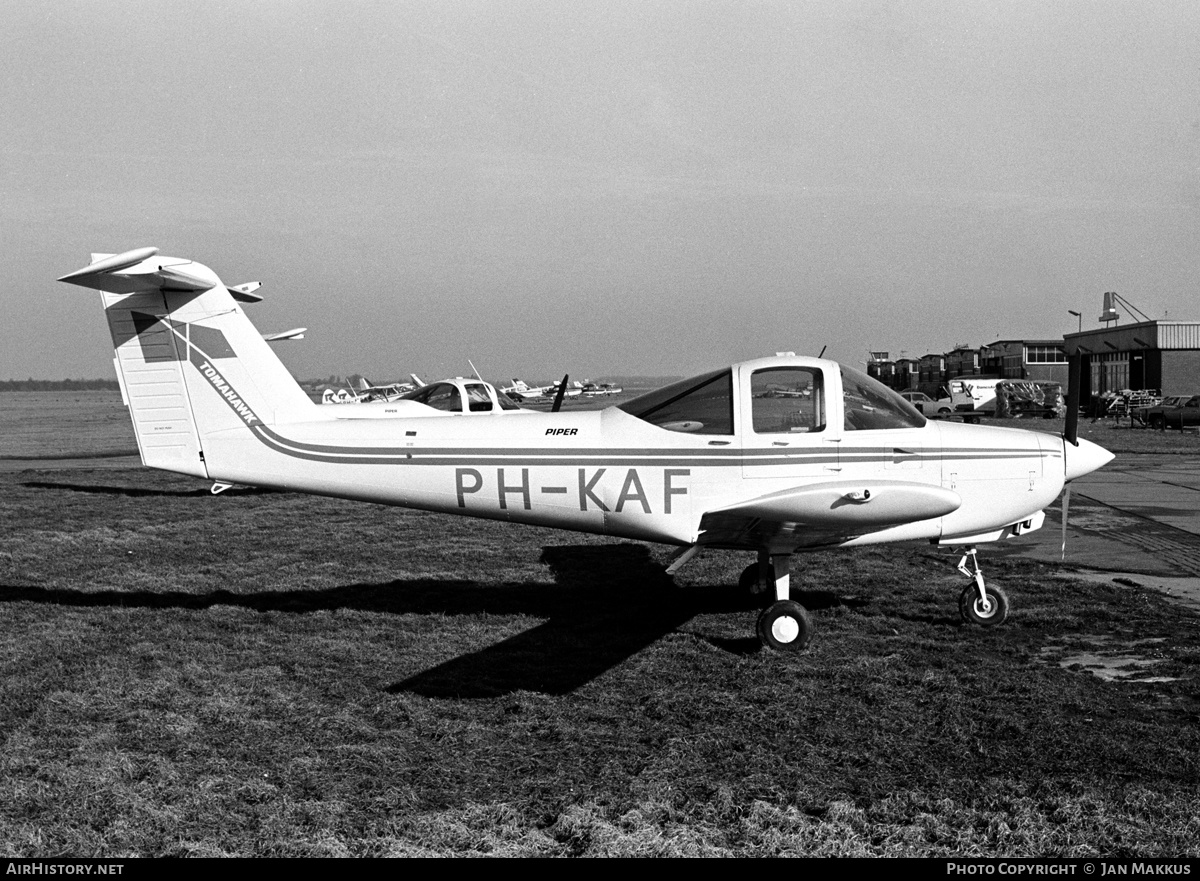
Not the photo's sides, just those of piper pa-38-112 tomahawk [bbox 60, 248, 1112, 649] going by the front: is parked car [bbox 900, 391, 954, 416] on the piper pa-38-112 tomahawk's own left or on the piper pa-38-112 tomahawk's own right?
on the piper pa-38-112 tomahawk's own left

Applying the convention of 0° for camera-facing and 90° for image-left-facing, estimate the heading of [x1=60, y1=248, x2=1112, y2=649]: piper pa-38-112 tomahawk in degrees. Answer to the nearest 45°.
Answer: approximately 270°

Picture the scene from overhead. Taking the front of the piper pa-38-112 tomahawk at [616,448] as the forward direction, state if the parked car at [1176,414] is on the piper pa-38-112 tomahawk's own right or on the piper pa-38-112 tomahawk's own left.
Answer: on the piper pa-38-112 tomahawk's own left

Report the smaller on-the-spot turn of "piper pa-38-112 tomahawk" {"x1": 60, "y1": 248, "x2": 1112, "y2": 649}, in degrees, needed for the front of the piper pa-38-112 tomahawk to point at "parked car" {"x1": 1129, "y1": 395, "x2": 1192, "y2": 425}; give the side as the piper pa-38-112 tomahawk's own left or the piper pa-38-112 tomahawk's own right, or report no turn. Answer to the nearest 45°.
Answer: approximately 45° to the piper pa-38-112 tomahawk's own left
